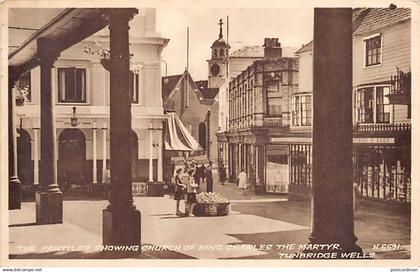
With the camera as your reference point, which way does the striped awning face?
facing to the right of the viewer
